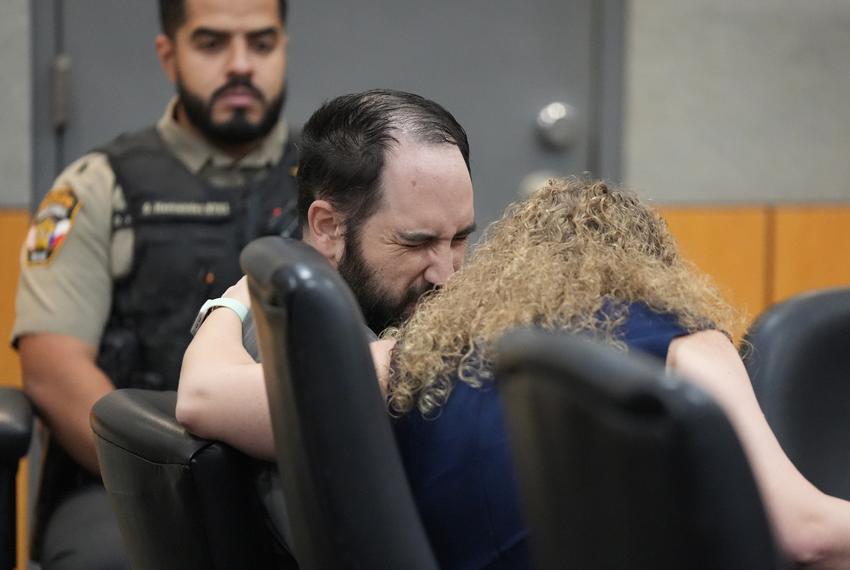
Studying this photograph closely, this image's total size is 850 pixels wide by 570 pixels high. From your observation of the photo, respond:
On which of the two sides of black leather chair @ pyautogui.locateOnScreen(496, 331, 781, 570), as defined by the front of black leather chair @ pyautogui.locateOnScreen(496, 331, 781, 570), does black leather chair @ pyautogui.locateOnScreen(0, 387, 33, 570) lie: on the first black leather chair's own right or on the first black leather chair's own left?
on the first black leather chair's own left

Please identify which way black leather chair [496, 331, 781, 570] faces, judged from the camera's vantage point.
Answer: facing away from the viewer and to the right of the viewer

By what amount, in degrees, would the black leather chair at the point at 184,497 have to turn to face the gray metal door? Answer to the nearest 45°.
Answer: approximately 45° to its left

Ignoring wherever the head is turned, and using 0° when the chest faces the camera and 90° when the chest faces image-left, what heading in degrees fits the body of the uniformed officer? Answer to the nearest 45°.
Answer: approximately 315°

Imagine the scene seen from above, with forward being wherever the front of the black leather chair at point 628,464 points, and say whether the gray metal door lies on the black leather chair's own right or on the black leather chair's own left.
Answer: on the black leather chair's own left

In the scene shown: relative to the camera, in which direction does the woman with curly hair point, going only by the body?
away from the camera

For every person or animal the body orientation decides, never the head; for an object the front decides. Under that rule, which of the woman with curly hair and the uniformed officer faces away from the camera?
the woman with curly hair

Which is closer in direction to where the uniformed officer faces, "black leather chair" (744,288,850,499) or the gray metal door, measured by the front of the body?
the black leather chair

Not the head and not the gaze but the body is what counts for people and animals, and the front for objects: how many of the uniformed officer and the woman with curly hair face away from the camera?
1

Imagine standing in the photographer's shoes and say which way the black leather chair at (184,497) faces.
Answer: facing away from the viewer and to the right of the viewer

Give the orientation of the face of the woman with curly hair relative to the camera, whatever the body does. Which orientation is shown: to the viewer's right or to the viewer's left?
to the viewer's left
